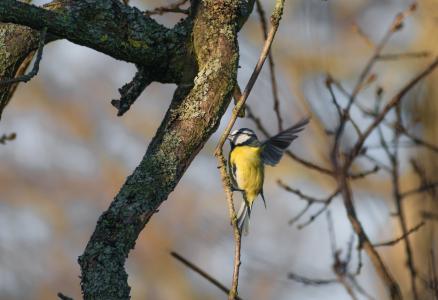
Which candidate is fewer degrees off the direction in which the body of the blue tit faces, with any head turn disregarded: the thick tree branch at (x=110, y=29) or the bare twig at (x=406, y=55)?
the thick tree branch

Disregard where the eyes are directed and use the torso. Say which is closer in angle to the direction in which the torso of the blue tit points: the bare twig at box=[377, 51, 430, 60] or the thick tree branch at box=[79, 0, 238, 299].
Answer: the thick tree branch

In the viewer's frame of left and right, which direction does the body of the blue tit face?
facing the viewer and to the left of the viewer

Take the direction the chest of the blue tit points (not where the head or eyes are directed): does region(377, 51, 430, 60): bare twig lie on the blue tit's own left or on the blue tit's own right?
on the blue tit's own left
